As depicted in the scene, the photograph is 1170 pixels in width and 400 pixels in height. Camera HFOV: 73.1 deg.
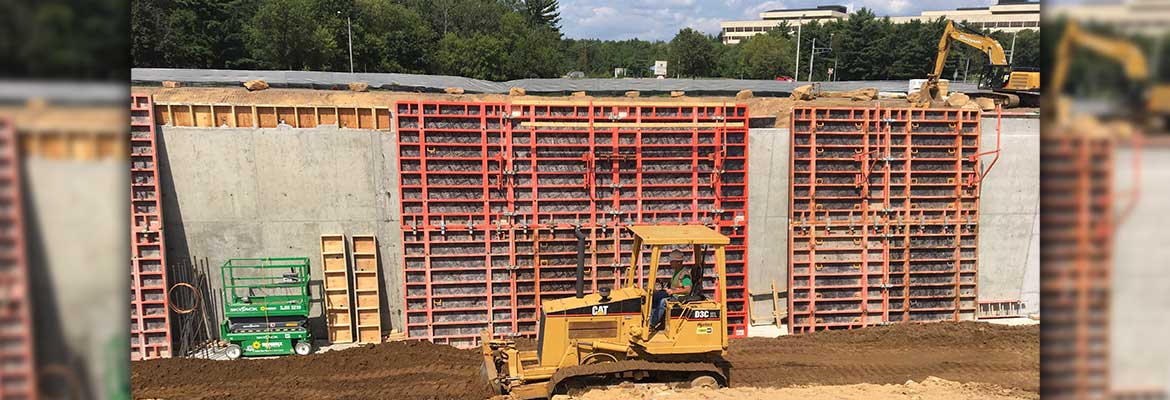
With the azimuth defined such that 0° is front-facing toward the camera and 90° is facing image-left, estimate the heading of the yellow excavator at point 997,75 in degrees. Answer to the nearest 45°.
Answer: approximately 90°

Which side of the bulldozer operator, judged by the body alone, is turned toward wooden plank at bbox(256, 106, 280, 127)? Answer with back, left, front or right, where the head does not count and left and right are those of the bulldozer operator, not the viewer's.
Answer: front

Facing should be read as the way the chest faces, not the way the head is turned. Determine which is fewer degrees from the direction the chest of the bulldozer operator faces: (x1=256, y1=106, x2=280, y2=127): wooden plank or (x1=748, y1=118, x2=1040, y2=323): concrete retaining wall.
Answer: the wooden plank

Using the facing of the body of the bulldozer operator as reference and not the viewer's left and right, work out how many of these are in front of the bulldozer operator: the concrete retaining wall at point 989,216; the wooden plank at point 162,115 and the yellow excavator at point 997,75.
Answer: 1

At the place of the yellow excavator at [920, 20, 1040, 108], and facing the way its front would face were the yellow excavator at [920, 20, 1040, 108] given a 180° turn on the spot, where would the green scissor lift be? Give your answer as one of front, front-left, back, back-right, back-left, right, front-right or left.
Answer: back-right

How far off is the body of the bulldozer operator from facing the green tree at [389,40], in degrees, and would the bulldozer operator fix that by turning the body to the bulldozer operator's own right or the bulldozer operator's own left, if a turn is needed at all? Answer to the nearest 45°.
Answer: approximately 45° to the bulldozer operator's own right

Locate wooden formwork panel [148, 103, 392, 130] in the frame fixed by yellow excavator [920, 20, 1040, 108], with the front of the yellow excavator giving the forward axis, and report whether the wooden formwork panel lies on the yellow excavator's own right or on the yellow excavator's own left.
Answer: on the yellow excavator's own left

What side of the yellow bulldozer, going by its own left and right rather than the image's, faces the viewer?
left

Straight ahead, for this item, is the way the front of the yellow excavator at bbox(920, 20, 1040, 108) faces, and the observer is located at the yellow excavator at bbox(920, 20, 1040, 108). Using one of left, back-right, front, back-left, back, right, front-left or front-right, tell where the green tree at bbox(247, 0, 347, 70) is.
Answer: front

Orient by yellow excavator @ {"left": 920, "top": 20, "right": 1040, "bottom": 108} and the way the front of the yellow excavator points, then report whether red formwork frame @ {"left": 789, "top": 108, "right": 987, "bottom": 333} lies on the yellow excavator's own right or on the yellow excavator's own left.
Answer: on the yellow excavator's own left

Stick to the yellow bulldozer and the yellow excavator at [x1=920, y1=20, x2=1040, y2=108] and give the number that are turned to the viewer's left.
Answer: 2

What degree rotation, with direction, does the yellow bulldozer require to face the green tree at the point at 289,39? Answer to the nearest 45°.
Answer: approximately 45° to its right

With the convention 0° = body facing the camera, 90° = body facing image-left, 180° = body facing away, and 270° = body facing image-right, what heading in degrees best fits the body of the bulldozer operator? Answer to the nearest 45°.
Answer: approximately 90°

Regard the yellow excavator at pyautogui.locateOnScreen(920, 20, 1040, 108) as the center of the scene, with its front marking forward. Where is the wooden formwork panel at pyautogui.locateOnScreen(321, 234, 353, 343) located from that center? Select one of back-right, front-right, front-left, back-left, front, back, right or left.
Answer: front-left
